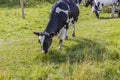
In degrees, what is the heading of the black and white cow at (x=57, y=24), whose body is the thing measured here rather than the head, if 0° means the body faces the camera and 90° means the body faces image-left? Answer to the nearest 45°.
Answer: approximately 45°
